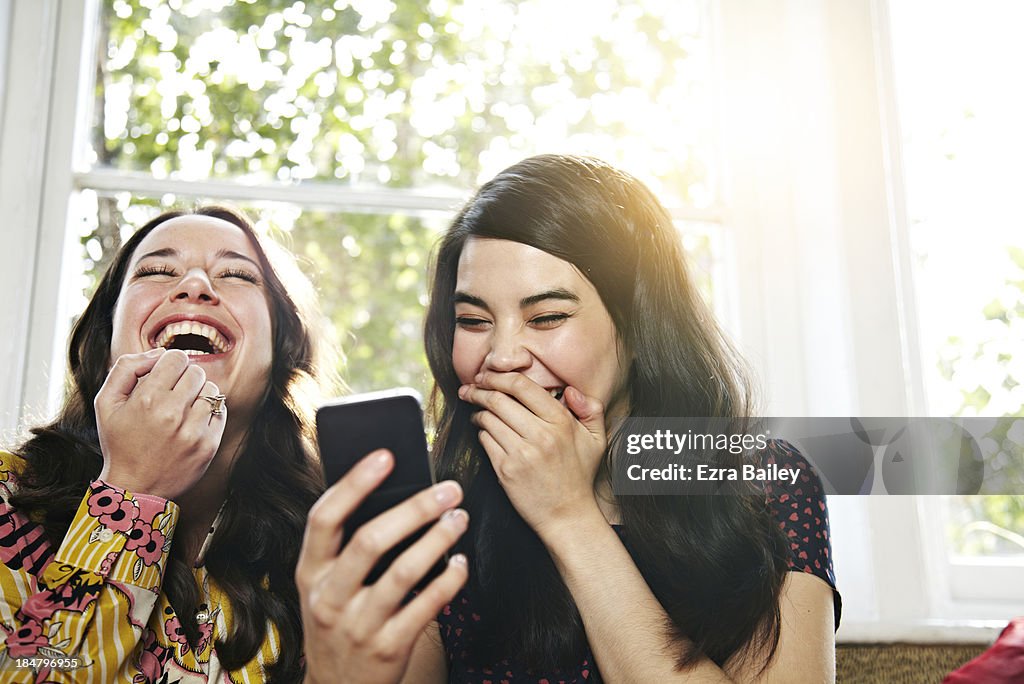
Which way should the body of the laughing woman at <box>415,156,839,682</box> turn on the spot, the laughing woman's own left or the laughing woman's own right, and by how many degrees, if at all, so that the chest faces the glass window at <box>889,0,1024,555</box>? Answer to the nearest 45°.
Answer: approximately 180°

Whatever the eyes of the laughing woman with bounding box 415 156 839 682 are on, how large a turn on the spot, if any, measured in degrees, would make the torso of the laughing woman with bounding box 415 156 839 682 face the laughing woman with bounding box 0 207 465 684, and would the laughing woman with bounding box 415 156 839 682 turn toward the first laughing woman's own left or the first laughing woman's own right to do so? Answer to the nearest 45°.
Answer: approximately 45° to the first laughing woman's own right

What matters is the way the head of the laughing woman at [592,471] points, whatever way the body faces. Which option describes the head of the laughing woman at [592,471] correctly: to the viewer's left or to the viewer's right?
to the viewer's left

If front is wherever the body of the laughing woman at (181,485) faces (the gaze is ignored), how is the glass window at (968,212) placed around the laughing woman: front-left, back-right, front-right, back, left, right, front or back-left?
left

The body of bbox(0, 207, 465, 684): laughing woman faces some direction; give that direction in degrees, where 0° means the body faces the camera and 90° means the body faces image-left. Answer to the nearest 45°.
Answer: approximately 0°

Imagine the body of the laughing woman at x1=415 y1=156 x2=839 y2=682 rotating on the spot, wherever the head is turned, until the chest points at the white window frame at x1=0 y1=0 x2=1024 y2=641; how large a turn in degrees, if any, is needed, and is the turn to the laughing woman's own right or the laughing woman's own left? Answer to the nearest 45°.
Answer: approximately 180°

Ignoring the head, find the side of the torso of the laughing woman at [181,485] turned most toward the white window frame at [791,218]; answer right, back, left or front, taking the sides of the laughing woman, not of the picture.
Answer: left
